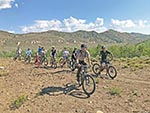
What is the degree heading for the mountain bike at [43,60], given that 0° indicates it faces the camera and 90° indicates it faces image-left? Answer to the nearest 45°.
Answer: approximately 315°

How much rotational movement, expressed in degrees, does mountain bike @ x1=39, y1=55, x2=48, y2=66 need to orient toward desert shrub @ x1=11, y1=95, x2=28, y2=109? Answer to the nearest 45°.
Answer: approximately 45° to its right
